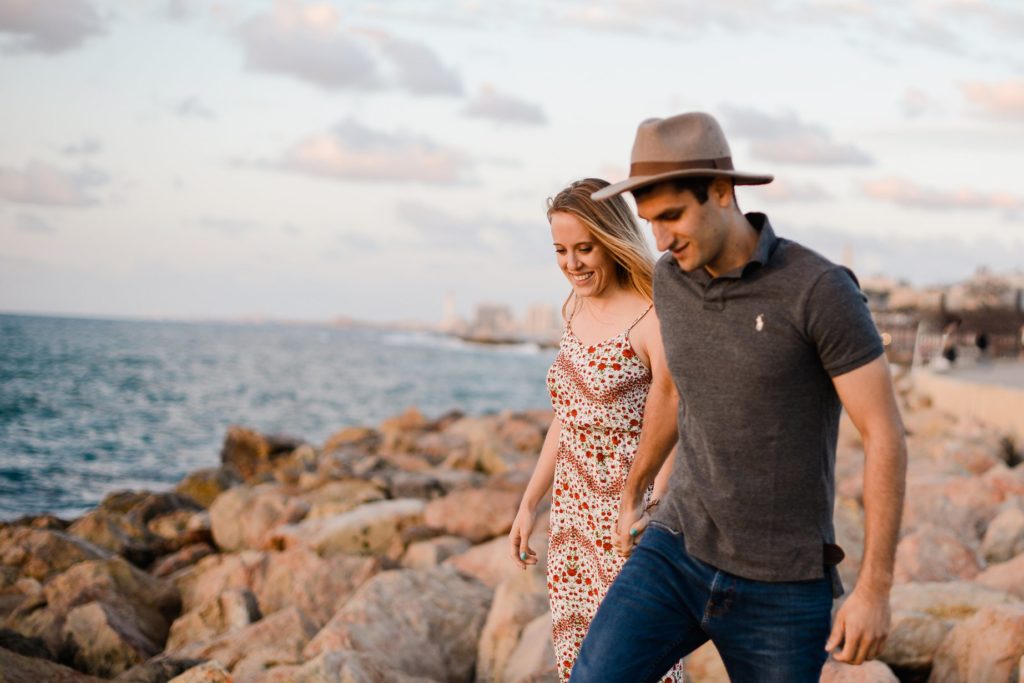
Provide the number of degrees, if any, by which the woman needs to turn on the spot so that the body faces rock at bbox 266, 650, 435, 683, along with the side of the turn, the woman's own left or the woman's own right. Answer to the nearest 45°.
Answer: approximately 90° to the woman's own right

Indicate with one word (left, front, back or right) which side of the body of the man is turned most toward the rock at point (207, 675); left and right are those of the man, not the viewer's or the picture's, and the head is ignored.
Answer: right

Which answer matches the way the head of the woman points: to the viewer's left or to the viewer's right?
to the viewer's left

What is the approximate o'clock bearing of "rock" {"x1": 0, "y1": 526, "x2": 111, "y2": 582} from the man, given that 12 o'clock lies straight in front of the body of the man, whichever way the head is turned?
The rock is roughly at 3 o'clock from the man.

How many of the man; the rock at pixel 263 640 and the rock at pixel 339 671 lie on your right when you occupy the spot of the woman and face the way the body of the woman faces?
2

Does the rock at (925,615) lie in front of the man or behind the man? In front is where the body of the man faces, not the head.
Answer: behind

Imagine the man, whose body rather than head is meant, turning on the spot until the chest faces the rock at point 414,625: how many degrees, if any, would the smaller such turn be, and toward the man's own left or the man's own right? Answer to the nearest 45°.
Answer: approximately 90° to the man's own right

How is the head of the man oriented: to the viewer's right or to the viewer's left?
to the viewer's left

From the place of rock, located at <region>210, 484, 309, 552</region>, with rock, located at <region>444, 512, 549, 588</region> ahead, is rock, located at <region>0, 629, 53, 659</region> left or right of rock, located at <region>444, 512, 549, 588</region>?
right

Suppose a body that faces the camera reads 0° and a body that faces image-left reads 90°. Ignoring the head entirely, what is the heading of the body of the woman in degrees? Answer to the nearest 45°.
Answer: approximately 45°
